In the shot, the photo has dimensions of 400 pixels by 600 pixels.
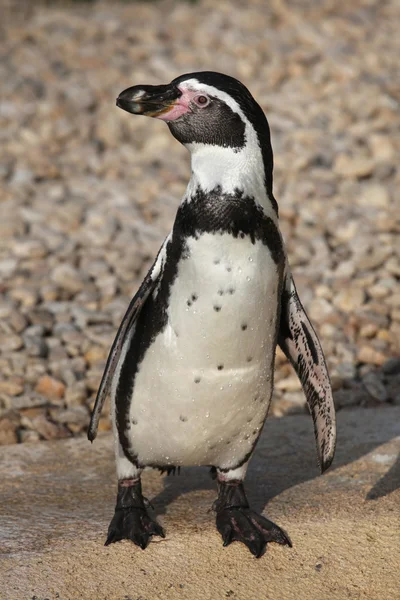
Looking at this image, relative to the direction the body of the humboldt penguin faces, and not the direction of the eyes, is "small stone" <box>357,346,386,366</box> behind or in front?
behind

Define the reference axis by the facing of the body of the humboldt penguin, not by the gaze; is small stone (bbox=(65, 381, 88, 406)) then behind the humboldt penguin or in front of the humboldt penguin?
behind

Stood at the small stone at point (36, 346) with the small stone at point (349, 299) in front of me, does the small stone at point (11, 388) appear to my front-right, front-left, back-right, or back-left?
back-right

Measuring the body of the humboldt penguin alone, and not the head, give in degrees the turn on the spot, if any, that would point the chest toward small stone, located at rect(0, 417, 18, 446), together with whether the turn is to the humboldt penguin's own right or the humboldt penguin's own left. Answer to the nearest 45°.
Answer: approximately 135° to the humboldt penguin's own right

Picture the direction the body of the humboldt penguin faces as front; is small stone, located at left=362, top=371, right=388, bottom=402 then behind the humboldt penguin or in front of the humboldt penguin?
behind

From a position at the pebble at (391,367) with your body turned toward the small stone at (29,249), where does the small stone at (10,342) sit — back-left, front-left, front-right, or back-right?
front-left

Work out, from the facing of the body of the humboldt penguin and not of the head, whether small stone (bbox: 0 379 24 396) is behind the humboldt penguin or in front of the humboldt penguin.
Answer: behind

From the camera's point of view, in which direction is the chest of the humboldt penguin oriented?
toward the camera

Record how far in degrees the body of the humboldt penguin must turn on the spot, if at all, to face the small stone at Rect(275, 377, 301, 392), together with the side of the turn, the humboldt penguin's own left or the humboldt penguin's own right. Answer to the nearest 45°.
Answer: approximately 180°

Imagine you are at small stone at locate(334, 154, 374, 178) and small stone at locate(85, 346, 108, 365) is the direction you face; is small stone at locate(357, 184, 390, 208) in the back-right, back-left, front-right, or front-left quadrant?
front-left

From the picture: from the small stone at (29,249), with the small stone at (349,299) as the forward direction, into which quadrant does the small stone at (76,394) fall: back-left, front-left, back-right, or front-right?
front-right

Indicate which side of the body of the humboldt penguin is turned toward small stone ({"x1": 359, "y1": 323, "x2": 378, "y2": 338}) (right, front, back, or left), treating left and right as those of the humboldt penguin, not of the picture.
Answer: back

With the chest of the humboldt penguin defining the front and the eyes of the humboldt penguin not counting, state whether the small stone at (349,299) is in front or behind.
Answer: behind

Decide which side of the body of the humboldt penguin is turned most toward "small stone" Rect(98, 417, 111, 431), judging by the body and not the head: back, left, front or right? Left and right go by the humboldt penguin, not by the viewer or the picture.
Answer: back

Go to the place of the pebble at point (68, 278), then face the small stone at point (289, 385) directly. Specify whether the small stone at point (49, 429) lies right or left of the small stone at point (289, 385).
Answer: right
